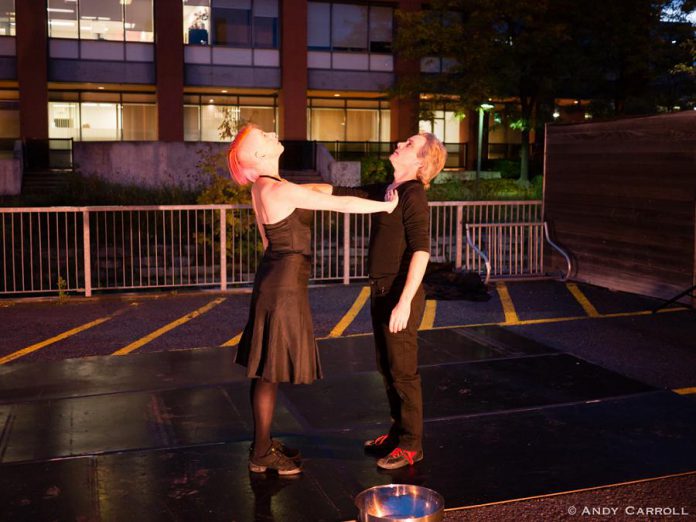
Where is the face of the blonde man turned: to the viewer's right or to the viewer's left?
to the viewer's left

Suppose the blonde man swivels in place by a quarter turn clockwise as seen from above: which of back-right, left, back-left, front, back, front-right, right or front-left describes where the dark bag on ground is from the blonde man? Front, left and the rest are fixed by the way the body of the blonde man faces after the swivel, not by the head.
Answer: front

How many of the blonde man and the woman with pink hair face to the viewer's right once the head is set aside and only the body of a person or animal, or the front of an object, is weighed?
1

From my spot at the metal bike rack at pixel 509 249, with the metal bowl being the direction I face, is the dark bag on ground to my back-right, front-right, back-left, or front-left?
front-right

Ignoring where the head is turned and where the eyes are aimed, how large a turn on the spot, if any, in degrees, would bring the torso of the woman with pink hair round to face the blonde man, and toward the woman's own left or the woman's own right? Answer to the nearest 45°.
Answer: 0° — they already face them

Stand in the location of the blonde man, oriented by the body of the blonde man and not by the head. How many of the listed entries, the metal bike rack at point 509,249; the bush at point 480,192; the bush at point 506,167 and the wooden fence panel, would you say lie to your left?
0

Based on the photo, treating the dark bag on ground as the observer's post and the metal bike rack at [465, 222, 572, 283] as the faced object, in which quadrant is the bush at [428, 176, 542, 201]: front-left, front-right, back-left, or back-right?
front-left

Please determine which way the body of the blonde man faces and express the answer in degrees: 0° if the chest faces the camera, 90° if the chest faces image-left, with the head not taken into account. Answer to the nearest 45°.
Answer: approximately 90°

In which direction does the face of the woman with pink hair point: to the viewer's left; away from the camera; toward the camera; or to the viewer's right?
to the viewer's right

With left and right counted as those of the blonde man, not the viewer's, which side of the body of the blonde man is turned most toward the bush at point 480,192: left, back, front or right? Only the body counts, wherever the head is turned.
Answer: right

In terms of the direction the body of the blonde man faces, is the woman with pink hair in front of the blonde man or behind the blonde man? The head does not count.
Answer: in front

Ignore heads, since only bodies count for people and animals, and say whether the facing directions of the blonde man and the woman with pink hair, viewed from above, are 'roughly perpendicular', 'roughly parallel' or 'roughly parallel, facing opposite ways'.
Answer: roughly parallel, facing opposite ways

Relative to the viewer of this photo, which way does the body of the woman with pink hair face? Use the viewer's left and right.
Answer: facing to the right of the viewer

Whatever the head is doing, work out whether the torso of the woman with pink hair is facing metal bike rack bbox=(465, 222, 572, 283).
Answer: no

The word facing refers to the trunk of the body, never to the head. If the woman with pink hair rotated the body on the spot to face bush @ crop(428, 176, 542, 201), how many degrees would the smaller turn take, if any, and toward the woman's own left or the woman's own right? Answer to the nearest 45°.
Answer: approximately 90° to the woman's own left
